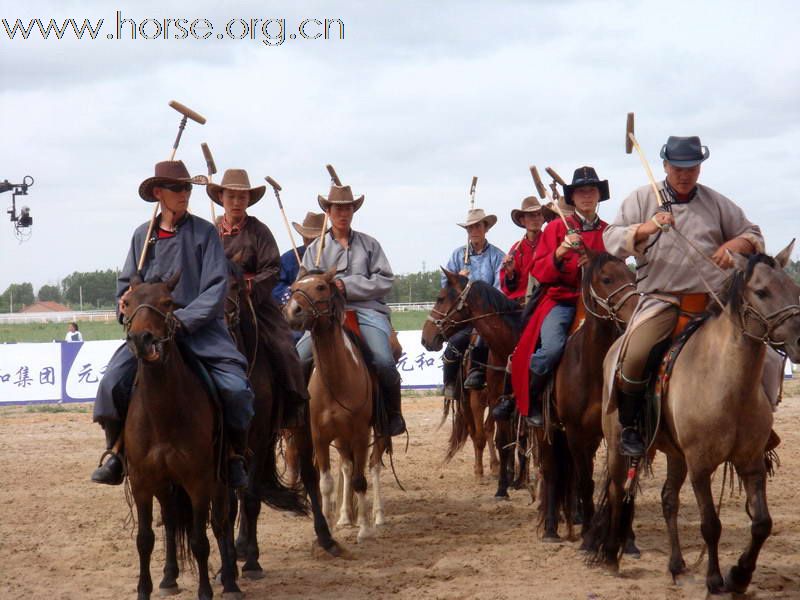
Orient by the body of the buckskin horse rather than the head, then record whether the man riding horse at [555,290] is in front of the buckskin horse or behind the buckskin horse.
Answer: behind

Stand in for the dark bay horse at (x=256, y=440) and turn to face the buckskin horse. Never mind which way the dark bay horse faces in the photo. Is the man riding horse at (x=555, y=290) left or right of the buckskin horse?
left

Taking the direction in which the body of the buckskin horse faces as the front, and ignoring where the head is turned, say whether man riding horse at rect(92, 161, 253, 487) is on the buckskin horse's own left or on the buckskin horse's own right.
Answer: on the buckskin horse's own right

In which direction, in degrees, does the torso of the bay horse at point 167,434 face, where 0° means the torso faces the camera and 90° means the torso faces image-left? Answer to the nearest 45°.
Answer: approximately 0°

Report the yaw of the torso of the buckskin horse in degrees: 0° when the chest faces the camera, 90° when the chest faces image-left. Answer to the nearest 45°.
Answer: approximately 315°

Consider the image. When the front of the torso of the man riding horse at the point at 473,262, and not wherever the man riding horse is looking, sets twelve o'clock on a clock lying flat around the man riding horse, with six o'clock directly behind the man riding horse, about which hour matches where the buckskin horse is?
The buckskin horse is roughly at 10 o'clock from the man riding horse.

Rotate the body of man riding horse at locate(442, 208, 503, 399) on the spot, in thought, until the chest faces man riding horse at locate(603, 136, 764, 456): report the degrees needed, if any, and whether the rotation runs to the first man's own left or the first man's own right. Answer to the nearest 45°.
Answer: approximately 45° to the first man's own left

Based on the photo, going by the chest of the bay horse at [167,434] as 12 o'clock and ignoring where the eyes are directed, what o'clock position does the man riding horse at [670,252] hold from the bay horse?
The man riding horse is roughly at 9 o'clock from the bay horse.
